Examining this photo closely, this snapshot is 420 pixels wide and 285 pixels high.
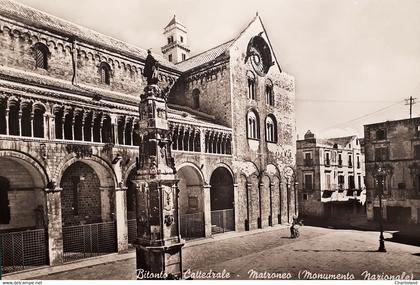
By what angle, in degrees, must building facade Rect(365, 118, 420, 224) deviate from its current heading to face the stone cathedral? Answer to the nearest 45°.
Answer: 0° — it already faces it

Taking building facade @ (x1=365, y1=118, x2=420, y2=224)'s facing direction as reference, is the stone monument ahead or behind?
ahead

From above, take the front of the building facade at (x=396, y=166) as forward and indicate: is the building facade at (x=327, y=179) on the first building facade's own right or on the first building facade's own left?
on the first building facade's own right

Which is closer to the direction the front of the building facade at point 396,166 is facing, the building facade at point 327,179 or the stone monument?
the stone monument

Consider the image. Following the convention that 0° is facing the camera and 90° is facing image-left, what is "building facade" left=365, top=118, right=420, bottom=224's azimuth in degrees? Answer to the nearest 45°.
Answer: approximately 45°

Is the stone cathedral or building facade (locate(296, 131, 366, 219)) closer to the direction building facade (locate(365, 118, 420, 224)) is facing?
the stone cathedral
